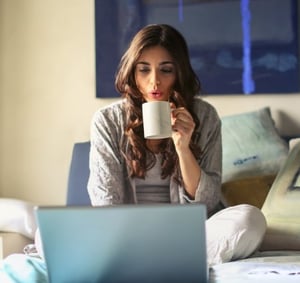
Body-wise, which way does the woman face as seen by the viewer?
toward the camera

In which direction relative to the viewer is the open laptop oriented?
away from the camera

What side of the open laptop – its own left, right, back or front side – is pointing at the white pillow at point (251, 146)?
front
